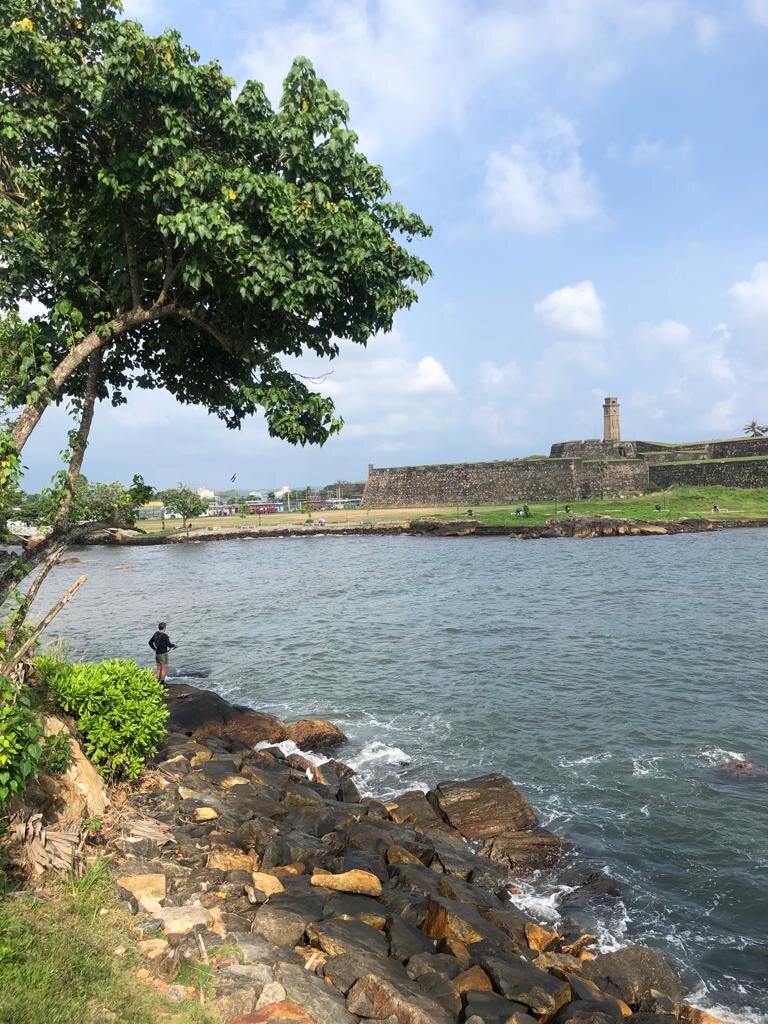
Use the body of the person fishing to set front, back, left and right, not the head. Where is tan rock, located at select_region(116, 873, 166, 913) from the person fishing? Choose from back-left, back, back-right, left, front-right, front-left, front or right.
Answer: back-right

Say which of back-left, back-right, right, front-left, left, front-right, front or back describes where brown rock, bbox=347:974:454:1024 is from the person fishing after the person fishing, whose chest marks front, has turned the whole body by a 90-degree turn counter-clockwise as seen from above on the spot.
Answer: back-left

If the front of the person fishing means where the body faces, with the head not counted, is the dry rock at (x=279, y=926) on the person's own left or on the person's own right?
on the person's own right

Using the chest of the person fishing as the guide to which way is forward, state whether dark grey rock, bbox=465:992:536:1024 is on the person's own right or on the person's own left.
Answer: on the person's own right

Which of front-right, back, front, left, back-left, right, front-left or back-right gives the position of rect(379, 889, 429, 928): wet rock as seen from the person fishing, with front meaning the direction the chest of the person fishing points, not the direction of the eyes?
back-right

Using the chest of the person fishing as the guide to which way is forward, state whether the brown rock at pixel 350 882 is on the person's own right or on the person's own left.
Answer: on the person's own right

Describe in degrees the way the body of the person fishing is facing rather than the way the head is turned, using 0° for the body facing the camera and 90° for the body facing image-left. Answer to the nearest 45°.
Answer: approximately 225°

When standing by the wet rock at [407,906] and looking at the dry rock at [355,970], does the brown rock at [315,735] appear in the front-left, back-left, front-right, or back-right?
back-right

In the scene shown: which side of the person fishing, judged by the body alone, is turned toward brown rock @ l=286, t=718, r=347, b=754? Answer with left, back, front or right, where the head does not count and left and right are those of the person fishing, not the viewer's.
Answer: right

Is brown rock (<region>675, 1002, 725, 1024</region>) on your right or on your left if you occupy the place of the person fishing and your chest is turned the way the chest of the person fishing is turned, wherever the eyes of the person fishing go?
on your right
